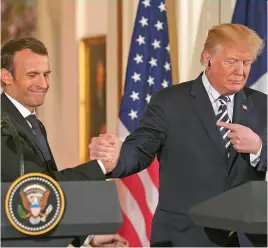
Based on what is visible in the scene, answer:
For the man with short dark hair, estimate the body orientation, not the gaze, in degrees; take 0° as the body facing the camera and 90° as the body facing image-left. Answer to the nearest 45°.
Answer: approximately 315°

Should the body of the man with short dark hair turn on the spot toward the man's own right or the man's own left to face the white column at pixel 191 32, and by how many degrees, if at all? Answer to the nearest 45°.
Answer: approximately 90° to the man's own left

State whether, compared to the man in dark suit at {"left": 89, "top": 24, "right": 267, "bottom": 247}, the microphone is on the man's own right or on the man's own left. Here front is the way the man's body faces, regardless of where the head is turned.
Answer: on the man's own right

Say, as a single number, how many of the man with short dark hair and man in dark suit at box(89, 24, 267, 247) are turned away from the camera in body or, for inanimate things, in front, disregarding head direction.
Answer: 0

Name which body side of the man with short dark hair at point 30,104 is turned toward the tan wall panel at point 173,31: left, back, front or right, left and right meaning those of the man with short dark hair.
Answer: left

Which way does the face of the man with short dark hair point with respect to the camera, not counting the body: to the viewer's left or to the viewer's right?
to the viewer's right

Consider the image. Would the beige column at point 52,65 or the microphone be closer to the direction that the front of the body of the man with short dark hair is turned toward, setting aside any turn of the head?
the microphone

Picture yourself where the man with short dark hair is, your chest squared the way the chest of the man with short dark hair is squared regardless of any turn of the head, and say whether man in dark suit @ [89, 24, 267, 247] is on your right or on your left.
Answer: on your left
